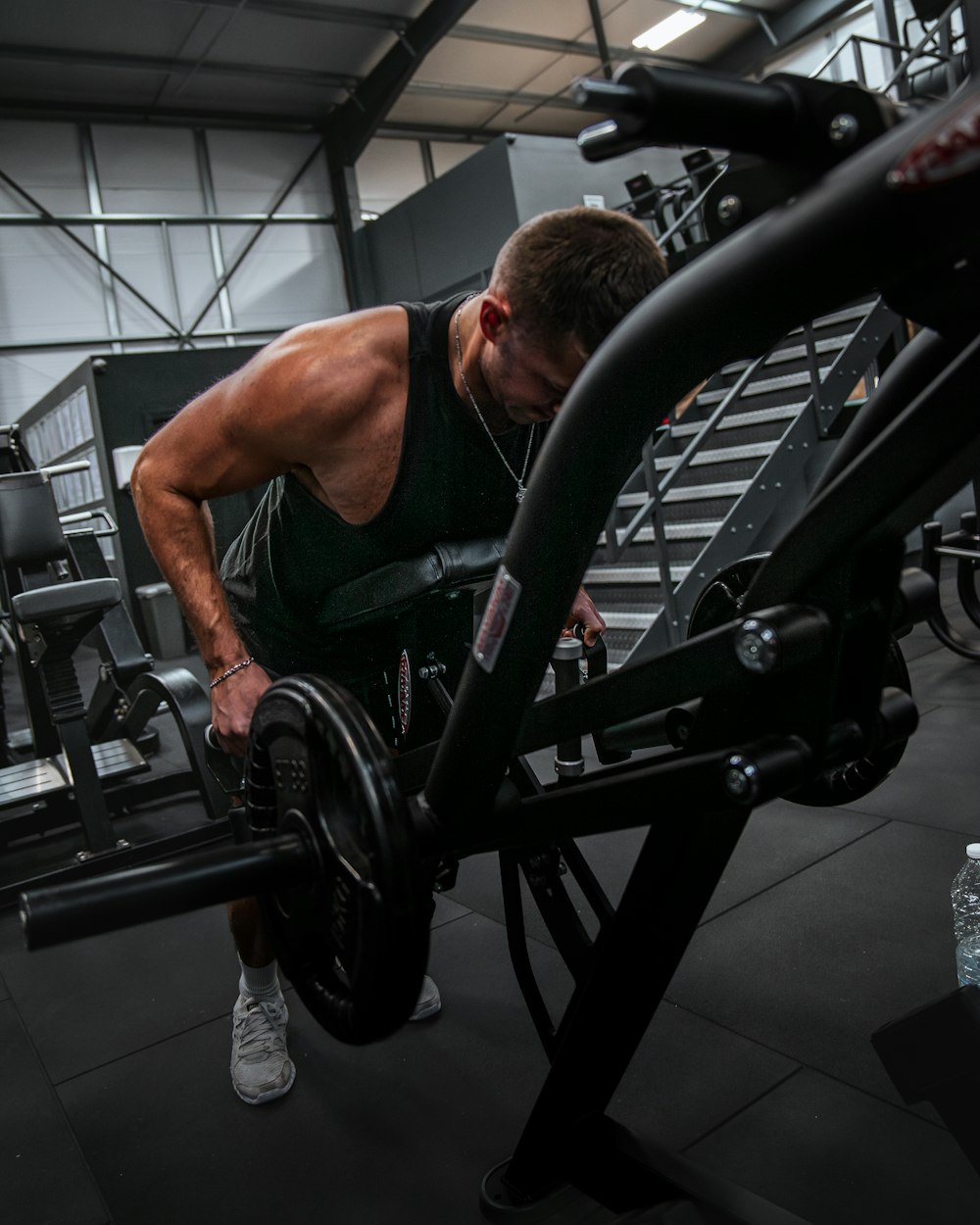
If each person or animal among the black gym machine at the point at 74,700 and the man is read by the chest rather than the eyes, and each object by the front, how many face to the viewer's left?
0

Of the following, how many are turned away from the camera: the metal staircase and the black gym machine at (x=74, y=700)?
0

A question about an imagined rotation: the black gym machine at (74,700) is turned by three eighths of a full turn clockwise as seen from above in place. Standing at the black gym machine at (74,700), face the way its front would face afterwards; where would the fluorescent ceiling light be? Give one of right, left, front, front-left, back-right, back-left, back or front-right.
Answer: back-right

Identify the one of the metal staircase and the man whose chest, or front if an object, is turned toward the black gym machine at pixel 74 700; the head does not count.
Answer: the metal staircase

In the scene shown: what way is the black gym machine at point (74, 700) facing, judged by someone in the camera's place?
facing the viewer and to the right of the viewer

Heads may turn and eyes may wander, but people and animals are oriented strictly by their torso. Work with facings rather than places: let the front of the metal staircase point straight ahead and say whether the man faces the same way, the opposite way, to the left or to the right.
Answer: to the left

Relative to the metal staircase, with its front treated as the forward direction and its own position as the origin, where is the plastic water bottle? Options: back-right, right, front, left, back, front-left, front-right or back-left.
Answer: front-left

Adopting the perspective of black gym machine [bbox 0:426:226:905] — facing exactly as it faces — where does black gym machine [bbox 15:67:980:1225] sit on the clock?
black gym machine [bbox 15:67:980:1225] is roughly at 1 o'clock from black gym machine [bbox 0:426:226:905].

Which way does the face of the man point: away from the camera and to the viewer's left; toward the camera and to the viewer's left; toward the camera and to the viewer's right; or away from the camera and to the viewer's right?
toward the camera and to the viewer's right

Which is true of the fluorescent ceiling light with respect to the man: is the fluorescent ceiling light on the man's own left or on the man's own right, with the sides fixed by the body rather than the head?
on the man's own left

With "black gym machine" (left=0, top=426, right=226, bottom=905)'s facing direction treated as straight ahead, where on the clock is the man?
The man is roughly at 1 o'clock from the black gym machine.
